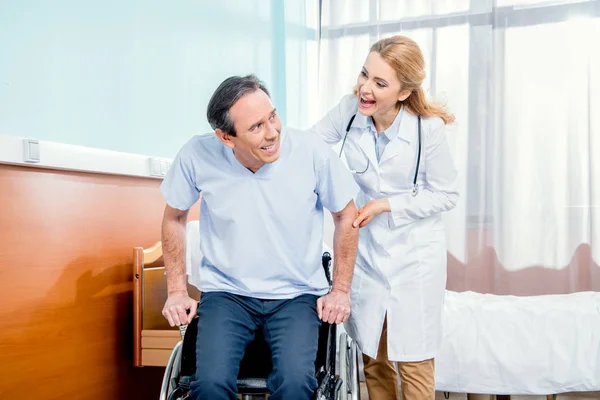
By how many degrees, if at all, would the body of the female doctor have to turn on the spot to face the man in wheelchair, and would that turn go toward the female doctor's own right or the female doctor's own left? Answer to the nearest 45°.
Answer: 0° — they already face them

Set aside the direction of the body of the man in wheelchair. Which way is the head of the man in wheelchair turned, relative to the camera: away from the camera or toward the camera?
toward the camera

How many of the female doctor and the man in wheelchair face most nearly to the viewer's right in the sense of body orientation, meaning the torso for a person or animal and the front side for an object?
0

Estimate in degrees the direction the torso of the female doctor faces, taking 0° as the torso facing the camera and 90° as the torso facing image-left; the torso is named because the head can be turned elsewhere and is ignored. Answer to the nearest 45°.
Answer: approximately 45°

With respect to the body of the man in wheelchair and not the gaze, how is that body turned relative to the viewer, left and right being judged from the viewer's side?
facing the viewer

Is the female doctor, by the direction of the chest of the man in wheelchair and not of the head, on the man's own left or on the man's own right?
on the man's own left

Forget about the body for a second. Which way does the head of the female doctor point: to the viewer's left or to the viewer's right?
to the viewer's left
